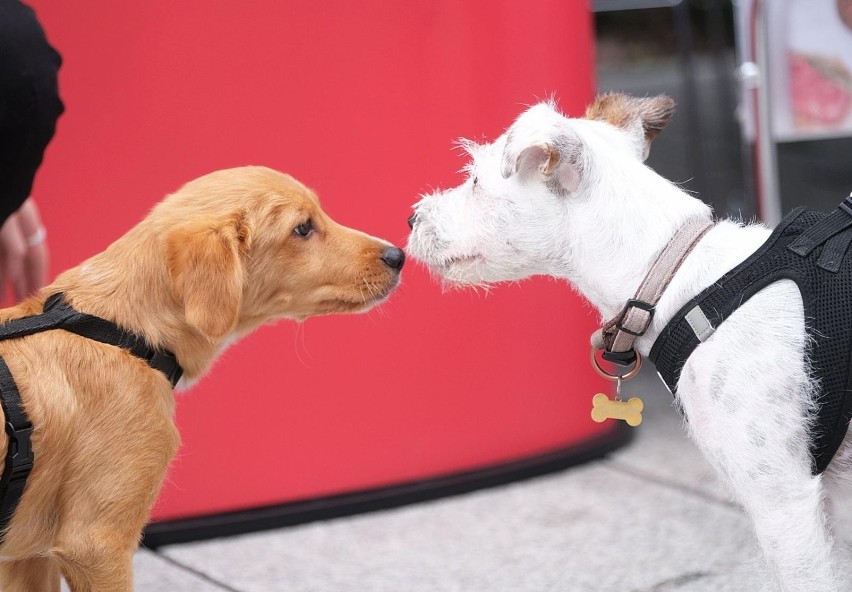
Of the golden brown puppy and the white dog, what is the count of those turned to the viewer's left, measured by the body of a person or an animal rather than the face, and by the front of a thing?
1

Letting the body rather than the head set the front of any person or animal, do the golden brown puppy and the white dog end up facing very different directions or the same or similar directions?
very different directions

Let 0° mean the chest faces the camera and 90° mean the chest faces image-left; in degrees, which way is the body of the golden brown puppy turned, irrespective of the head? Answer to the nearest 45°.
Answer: approximately 270°

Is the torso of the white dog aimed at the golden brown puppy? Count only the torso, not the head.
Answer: yes

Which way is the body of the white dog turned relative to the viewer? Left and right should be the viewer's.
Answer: facing to the left of the viewer

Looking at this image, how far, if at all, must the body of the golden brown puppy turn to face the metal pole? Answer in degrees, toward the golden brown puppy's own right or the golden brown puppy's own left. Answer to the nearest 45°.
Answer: approximately 45° to the golden brown puppy's own left

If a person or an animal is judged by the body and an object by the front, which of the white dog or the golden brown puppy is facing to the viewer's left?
the white dog

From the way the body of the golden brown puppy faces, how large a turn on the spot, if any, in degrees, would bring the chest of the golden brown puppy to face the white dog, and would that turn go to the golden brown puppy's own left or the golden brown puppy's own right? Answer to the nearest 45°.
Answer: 0° — it already faces it

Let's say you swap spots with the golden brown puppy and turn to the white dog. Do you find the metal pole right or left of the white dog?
left
